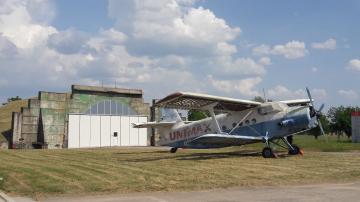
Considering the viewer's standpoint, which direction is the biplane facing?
facing the viewer and to the right of the viewer

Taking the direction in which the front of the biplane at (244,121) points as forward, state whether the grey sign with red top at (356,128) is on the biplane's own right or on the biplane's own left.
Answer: on the biplane's own left
